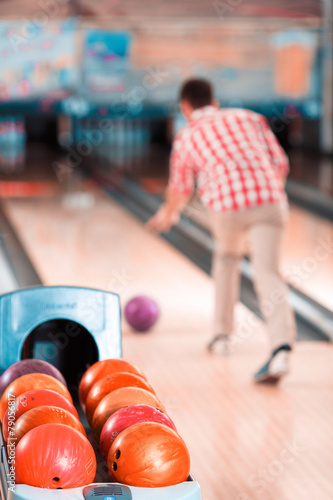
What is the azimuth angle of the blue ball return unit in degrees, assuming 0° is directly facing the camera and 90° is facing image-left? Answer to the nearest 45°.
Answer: approximately 0°

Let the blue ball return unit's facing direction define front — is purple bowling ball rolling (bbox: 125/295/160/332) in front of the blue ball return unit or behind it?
behind
